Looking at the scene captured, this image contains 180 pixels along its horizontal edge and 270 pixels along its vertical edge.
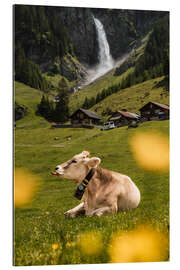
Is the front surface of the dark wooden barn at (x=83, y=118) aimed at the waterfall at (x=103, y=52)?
no

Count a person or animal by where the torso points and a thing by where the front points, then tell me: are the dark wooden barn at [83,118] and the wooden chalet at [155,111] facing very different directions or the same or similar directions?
same or similar directions

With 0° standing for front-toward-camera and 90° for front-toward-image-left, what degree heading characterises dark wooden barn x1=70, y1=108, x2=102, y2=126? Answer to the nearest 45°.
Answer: approximately 45°

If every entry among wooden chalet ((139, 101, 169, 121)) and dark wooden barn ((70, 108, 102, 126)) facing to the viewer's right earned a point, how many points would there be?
0

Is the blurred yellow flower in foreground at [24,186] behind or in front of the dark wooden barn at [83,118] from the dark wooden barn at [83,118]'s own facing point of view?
in front

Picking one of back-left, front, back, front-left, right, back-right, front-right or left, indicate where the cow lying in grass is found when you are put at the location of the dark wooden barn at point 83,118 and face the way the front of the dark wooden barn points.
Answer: front-left

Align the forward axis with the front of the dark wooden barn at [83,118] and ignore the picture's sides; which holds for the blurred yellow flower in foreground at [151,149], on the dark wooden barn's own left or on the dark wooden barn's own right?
on the dark wooden barn's own left

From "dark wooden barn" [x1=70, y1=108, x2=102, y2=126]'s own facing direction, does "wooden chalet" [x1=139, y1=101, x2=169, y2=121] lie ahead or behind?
behind

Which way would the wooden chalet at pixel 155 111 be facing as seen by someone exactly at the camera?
facing the viewer and to the left of the viewer

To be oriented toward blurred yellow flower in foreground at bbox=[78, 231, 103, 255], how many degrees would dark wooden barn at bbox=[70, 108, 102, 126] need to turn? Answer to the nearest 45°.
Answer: approximately 45° to its left
